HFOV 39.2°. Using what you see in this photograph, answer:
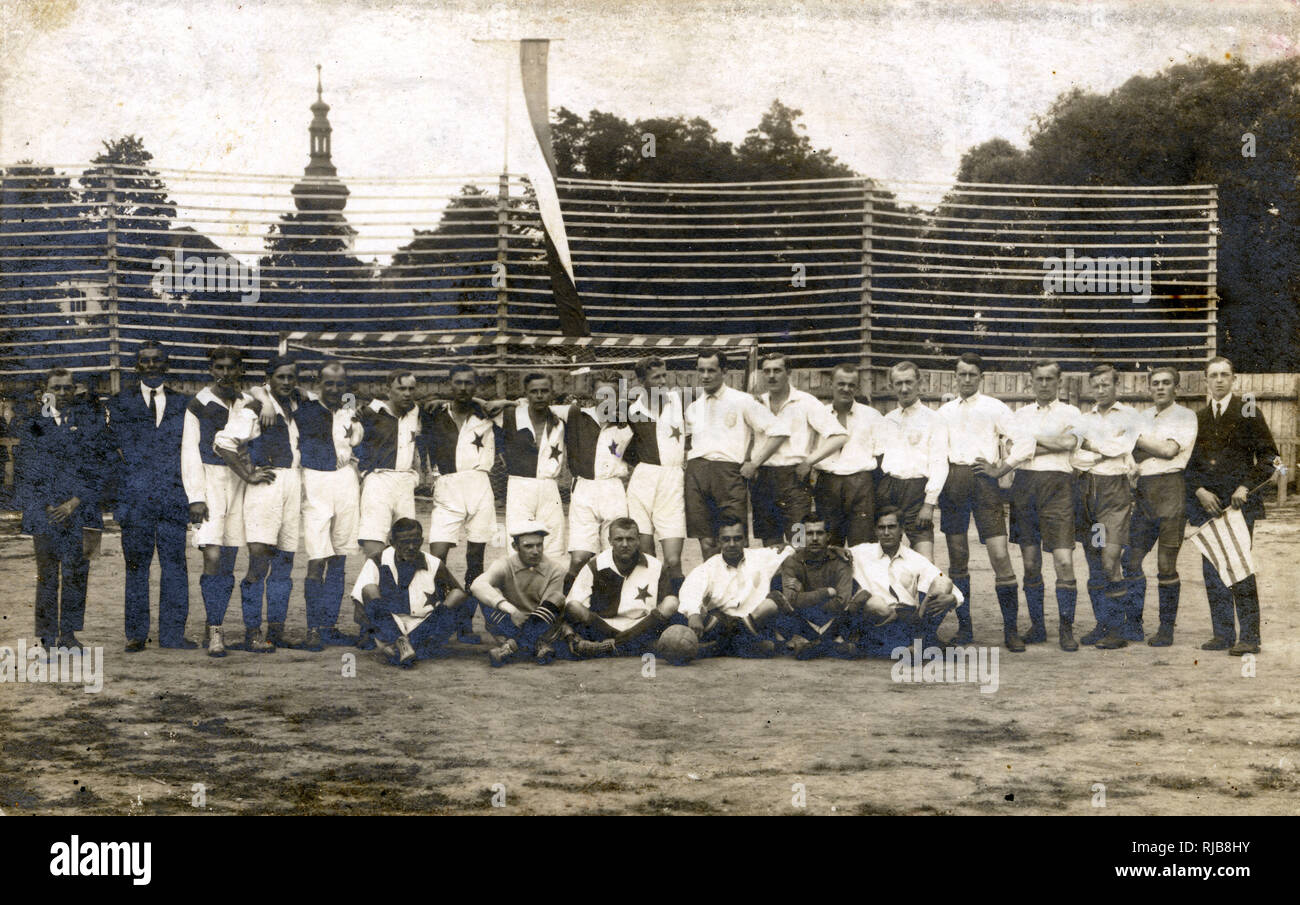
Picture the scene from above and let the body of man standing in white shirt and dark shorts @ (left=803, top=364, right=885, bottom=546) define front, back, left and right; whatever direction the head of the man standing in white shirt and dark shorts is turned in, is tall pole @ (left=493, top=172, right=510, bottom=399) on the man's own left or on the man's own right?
on the man's own right

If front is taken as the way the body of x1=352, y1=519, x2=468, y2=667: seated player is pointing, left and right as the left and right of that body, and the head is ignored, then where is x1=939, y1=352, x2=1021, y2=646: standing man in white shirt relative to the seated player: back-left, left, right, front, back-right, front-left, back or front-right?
left

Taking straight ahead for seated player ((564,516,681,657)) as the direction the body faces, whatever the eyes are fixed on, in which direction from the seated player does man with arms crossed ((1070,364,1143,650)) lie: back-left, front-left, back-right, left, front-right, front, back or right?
left

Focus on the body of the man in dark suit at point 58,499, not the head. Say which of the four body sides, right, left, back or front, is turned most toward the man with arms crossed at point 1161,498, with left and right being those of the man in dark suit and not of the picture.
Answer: left

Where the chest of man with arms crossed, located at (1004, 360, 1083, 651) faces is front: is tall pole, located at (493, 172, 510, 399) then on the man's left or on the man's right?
on the man's right

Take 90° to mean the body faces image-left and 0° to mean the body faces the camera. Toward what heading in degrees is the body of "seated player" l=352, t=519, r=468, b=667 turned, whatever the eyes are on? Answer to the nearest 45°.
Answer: approximately 0°

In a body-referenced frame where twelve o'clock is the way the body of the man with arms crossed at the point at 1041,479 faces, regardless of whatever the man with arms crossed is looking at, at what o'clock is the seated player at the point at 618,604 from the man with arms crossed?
The seated player is roughly at 2 o'clock from the man with arms crossed.

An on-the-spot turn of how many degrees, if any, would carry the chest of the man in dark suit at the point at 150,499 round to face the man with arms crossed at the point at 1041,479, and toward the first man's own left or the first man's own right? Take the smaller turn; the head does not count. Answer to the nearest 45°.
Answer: approximately 90° to the first man's own left

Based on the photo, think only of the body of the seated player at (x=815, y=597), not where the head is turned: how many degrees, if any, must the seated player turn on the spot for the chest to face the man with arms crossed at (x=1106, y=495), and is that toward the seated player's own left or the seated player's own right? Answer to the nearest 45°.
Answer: approximately 90° to the seated player's own left
